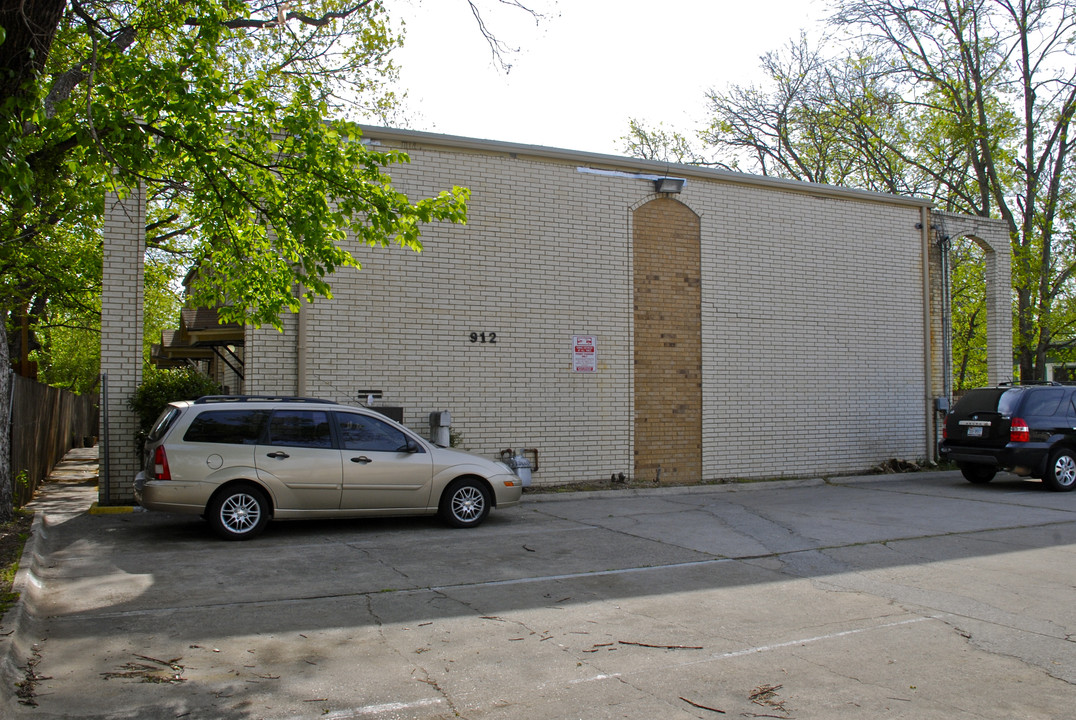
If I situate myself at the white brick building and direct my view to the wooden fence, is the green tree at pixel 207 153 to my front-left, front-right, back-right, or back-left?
front-left

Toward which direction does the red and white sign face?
toward the camera

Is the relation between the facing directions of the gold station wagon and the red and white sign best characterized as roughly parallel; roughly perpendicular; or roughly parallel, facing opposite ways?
roughly perpendicular

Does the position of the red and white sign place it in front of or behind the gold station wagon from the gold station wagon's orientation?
in front

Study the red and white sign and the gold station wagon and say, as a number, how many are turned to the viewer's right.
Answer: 1

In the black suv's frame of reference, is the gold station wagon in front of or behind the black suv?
behind

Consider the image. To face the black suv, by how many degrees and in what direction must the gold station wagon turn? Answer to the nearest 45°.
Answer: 0° — it already faces it

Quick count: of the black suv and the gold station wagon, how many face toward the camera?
0

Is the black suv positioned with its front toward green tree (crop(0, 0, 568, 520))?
no

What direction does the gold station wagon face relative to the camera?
to the viewer's right

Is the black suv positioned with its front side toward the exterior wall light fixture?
no

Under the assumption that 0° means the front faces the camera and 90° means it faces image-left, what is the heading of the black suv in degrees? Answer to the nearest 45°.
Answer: approximately 225°

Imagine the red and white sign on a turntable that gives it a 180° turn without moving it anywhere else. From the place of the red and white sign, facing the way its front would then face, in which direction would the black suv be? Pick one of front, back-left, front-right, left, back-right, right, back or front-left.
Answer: right

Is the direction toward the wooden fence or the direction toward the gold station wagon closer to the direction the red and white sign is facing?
the gold station wagon
